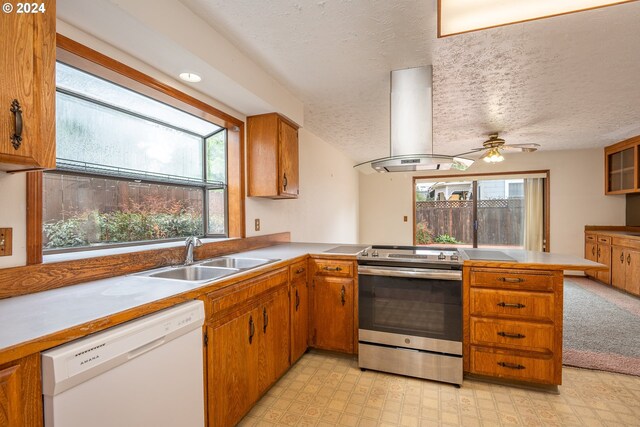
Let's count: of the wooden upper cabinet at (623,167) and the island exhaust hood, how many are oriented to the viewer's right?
0

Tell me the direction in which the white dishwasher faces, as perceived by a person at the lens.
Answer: facing the viewer and to the right of the viewer

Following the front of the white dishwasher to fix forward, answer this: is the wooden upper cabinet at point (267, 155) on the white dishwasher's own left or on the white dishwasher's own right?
on the white dishwasher's own left

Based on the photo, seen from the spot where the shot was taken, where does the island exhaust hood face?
facing the viewer

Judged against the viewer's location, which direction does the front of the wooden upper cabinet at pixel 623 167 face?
facing the viewer and to the left of the viewer

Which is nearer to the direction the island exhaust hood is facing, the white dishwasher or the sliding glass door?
the white dishwasher

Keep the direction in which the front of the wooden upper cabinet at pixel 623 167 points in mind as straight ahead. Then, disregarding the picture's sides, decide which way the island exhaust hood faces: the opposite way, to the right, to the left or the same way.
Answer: to the left

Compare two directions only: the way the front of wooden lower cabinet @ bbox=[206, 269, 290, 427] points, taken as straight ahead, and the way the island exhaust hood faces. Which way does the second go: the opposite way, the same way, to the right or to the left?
to the right

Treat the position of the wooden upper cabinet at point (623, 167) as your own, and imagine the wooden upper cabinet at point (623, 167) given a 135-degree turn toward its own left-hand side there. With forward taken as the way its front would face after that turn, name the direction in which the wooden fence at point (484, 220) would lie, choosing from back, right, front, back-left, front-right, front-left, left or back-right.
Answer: back

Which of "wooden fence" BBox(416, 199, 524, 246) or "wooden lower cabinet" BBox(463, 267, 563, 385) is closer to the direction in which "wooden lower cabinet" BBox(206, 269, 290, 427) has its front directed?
the wooden lower cabinet

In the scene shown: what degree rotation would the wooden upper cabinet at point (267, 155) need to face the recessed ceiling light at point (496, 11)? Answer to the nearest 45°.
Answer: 0° — it already faces it
